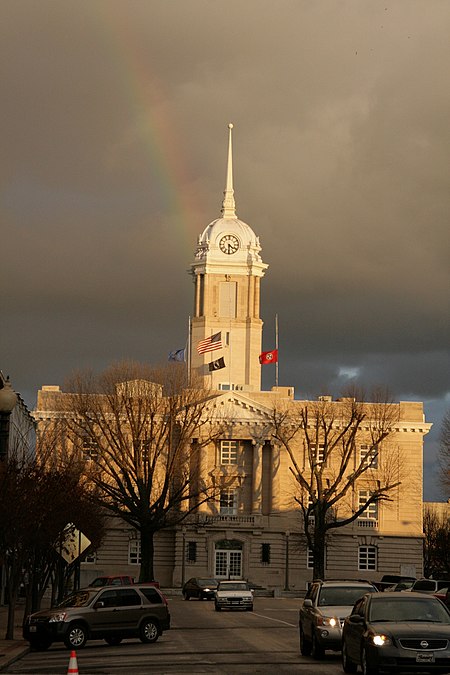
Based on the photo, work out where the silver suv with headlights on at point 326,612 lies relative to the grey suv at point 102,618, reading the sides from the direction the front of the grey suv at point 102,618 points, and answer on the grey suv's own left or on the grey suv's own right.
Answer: on the grey suv's own left

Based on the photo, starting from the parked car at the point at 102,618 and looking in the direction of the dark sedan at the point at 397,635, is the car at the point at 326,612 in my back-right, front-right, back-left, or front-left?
front-left
